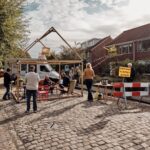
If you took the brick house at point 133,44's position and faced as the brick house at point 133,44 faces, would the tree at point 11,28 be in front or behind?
in front

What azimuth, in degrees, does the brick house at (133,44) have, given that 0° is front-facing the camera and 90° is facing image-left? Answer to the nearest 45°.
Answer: approximately 45°
